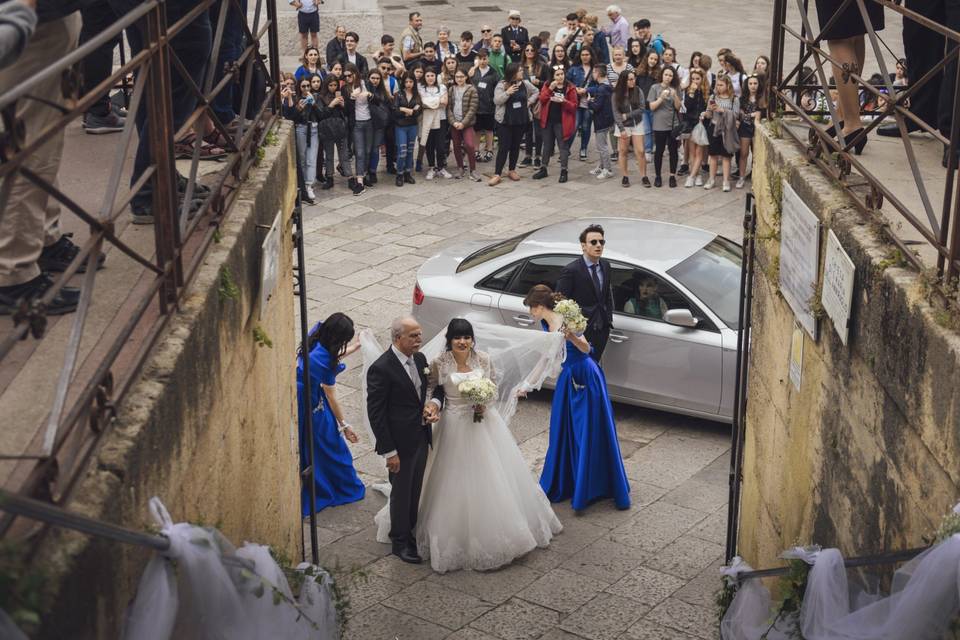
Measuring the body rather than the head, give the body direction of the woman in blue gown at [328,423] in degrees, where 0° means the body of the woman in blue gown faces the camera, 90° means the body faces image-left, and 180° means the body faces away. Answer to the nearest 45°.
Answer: approximately 270°

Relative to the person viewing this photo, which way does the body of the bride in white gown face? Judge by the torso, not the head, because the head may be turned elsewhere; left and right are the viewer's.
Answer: facing the viewer

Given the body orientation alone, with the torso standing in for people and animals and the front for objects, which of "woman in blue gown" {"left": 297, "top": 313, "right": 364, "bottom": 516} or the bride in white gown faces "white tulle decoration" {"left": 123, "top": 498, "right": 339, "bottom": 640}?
the bride in white gown

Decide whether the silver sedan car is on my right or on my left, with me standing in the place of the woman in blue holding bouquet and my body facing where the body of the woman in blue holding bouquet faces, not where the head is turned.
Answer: on my right

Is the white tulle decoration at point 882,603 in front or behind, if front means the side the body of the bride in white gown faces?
in front

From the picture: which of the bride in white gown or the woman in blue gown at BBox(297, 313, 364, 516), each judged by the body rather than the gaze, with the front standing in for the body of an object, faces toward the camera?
the bride in white gown

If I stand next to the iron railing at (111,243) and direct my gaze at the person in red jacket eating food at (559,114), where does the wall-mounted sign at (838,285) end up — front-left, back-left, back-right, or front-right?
front-right

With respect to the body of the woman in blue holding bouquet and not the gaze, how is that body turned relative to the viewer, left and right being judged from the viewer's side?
facing to the left of the viewer

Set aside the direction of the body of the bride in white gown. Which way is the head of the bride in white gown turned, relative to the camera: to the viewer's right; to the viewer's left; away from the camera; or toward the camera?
toward the camera

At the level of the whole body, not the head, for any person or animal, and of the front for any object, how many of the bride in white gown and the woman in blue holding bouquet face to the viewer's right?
0
